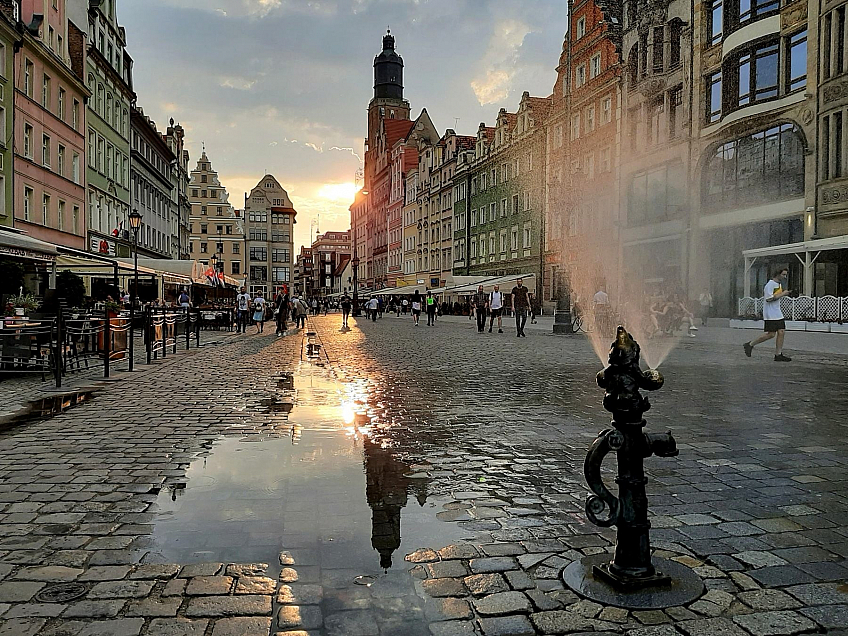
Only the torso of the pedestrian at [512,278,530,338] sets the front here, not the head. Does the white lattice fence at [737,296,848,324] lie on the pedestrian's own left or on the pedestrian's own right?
on the pedestrian's own left

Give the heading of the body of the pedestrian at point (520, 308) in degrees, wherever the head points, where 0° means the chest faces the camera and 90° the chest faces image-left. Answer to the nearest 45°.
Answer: approximately 0°

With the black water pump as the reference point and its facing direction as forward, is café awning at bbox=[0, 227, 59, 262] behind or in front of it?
behind

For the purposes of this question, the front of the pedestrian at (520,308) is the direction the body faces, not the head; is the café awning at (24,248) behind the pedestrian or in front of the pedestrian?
in front

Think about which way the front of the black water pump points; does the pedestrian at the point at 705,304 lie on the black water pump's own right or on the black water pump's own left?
on the black water pump's own left

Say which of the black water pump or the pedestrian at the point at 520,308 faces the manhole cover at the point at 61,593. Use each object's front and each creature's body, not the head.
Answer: the pedestrian
